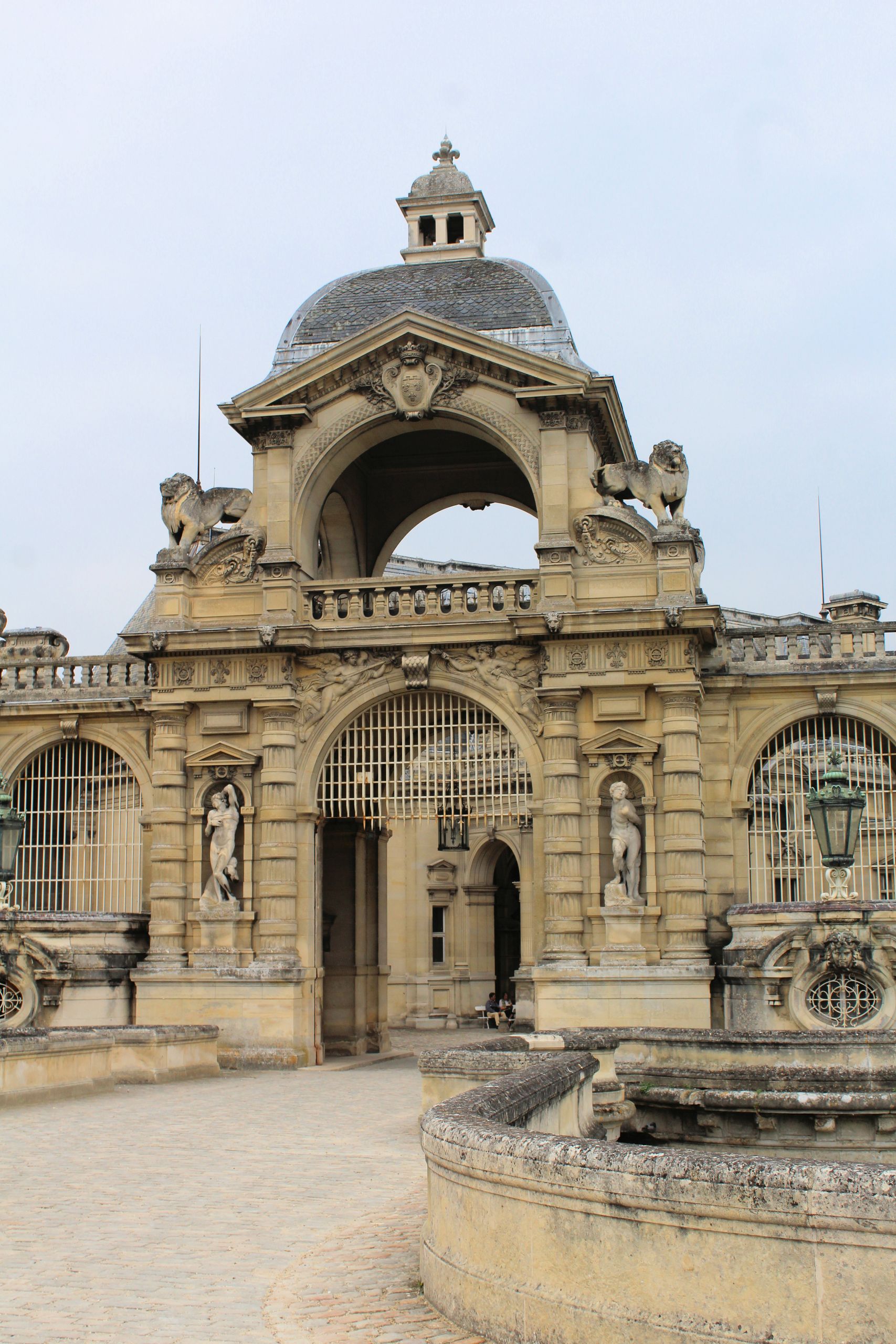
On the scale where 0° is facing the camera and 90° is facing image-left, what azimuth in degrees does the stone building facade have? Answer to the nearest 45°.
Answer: approximately 0°

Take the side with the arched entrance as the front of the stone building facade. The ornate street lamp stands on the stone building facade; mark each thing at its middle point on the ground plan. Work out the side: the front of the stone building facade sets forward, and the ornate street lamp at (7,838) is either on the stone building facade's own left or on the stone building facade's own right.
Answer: on the stone building facade's own right

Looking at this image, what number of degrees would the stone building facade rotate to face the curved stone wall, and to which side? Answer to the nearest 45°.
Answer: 0° — it already faces it

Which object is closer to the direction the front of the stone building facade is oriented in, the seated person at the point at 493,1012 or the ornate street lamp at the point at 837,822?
the ornate street lamp

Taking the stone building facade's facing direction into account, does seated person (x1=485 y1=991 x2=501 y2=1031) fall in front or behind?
behind

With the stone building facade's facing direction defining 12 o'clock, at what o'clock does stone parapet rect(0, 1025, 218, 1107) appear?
The stone parapet is roughly at 1 o'clock from the stone building facade.
